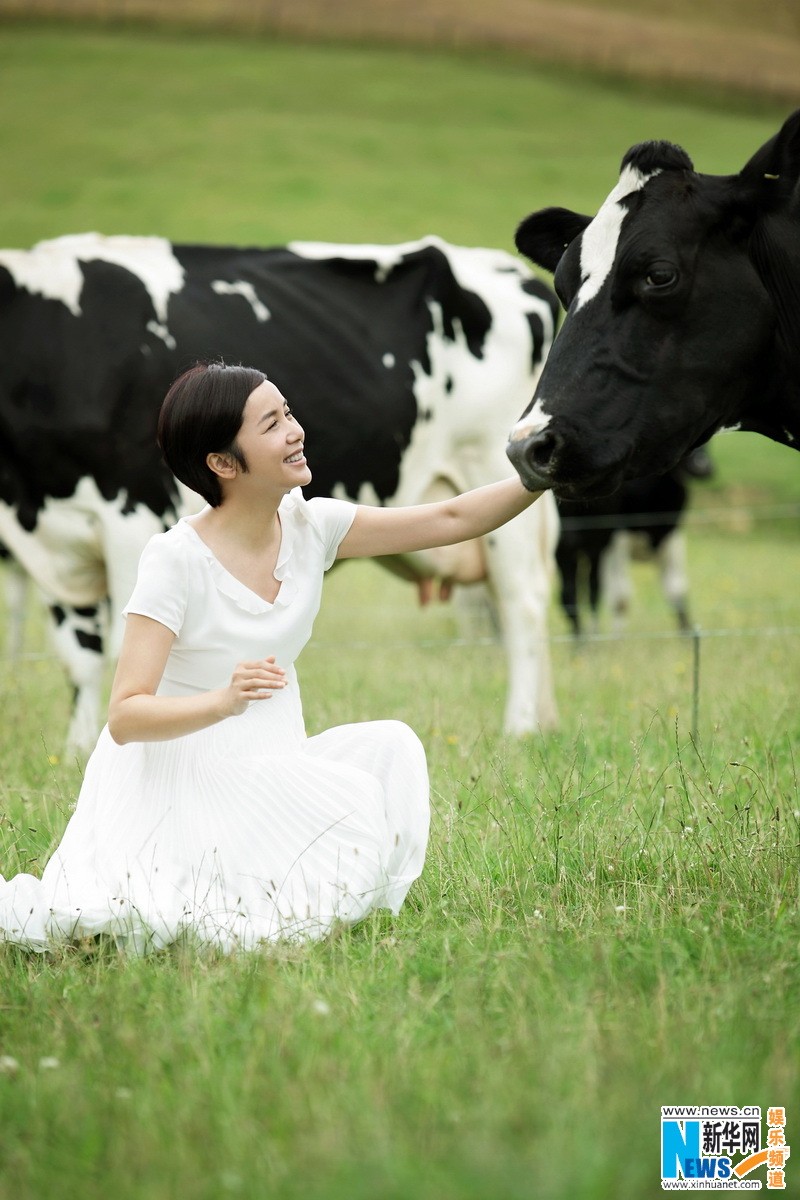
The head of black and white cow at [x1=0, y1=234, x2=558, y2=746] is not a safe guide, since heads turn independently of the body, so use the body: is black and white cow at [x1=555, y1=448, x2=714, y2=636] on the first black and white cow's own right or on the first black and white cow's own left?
on the first black and white cow's own right

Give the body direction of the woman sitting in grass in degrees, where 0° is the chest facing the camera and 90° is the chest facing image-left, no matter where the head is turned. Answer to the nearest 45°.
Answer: approximately 315°
